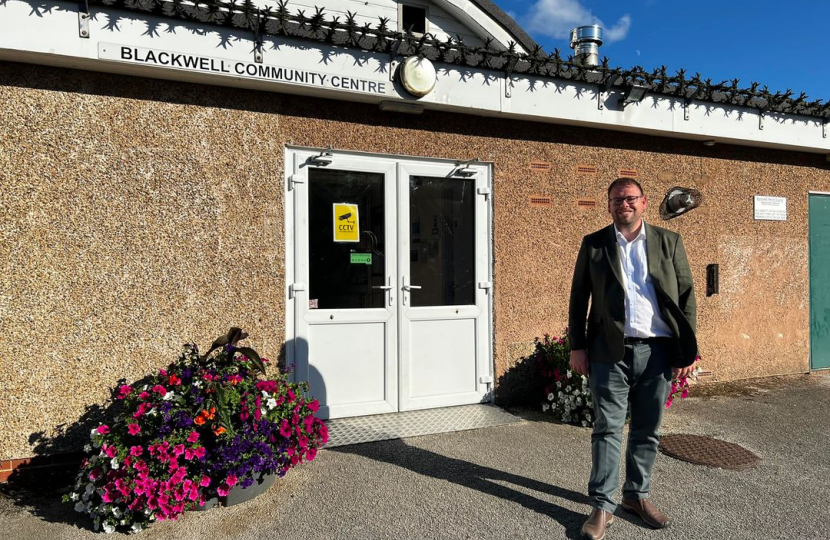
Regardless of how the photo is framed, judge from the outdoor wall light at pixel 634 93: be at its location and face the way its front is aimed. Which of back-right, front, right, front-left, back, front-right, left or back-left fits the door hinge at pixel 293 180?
right

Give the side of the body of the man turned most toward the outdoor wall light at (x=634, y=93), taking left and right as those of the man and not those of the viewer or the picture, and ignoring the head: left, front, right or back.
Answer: back

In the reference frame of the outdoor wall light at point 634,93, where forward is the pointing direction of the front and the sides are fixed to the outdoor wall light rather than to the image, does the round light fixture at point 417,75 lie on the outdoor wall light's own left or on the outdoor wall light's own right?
on the outdoor wall light's own right

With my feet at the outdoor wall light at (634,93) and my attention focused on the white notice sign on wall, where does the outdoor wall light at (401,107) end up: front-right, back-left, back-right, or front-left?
back-left

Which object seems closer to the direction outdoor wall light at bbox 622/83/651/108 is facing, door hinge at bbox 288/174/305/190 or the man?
the man

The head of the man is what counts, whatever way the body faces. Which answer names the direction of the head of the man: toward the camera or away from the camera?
toward the camera

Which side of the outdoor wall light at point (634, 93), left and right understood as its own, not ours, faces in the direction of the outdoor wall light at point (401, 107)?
right

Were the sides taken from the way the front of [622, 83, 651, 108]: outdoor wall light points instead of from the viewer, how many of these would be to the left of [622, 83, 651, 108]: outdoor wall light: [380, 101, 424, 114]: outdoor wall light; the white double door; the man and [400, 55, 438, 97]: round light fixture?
0

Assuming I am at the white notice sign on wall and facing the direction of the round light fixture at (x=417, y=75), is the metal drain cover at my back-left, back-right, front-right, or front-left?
front-left

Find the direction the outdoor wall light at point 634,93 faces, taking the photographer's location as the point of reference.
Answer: facing the viewer and to the right of the viewer

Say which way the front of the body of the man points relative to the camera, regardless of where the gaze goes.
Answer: toward the camera

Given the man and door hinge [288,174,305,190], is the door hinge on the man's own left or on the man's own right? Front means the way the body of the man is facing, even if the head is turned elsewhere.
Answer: on the man's own right

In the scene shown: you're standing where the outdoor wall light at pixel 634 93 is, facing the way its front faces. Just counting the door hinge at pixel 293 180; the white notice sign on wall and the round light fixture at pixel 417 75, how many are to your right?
2

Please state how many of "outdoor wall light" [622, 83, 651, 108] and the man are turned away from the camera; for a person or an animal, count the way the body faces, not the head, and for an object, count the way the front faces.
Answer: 0

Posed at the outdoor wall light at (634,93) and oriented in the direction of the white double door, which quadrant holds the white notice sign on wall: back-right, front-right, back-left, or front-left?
back-right

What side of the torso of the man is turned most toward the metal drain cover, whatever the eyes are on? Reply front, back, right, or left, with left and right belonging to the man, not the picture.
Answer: back
